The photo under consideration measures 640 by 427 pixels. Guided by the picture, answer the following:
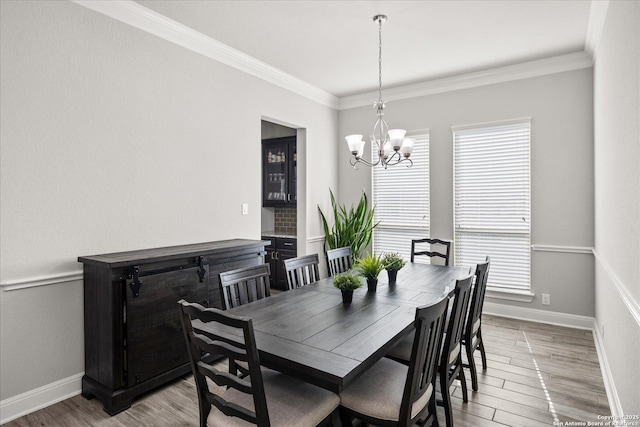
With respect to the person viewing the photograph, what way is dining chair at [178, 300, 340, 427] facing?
facing away from the viewer and to the right of the viewer

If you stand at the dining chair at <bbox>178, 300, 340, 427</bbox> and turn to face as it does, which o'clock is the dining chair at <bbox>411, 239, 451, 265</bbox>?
the dining chair at <bbox>411, 239, 451, 265</bbox> is roughly at 12 o'clock from the dining chair at <bbox>178, 300, 340, 427</bbox>.

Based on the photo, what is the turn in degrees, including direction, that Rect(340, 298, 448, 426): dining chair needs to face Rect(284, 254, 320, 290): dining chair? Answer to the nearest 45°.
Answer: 0° — it already faces it

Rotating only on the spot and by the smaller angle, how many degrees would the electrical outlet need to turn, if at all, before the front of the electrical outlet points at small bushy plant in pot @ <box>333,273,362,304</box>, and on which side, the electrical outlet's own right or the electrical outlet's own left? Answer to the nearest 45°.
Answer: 0° — it already faces it

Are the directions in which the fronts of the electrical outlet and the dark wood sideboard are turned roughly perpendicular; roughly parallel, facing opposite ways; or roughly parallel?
roughly perpendicular

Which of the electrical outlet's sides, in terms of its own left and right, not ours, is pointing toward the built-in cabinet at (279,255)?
right

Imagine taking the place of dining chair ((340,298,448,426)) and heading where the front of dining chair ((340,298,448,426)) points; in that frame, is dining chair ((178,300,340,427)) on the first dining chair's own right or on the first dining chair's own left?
on the first dining chair's own left

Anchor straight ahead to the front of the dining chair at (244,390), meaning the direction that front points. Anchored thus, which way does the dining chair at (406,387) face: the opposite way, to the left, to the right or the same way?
to the left

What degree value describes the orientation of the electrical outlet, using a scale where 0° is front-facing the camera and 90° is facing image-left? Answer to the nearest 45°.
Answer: approximately 0°

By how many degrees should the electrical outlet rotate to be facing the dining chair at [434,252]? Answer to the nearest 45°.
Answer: approximately 45° to its right

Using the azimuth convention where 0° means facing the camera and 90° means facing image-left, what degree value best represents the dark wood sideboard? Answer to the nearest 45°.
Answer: approximately 315°

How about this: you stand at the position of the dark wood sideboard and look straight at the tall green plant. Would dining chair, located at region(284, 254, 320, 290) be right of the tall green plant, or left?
right

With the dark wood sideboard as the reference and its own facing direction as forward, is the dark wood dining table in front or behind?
in front

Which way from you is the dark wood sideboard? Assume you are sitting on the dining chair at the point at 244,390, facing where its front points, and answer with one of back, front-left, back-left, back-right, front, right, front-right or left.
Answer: left

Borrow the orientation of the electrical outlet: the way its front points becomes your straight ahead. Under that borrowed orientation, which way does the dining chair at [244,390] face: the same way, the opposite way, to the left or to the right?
the opposite way

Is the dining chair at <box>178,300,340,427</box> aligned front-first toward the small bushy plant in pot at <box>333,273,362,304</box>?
yes
